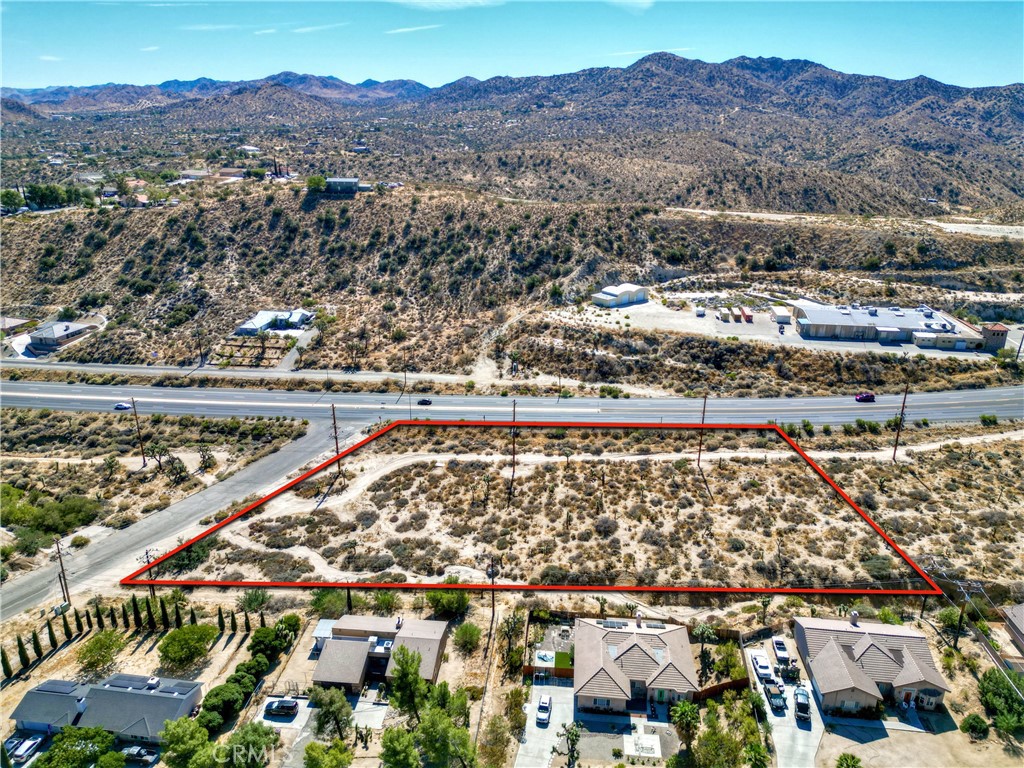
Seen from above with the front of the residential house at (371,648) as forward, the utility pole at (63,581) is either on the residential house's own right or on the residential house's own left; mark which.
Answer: on the residential house's own right

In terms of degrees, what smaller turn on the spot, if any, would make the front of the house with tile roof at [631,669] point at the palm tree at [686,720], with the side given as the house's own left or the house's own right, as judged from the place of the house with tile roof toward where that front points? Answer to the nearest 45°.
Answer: approximately 45° to the house's own left

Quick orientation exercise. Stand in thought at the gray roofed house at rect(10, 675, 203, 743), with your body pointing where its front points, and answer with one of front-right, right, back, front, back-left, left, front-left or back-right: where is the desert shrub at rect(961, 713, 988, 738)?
front-left

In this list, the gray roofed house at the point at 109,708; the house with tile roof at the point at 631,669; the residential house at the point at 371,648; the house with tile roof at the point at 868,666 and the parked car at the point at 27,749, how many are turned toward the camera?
4

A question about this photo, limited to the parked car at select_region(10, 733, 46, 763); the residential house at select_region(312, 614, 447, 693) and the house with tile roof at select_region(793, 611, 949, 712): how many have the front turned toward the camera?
2

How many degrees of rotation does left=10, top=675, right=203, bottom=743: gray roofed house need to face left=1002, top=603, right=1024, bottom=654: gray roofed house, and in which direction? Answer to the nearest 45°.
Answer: approximately 45° to its left

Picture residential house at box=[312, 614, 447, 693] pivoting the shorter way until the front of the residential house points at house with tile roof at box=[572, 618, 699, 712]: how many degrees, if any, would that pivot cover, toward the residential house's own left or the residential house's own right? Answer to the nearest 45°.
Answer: approximately 90° to the residential house's own left

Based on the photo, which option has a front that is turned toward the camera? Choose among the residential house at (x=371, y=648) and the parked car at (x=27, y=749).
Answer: the residential house

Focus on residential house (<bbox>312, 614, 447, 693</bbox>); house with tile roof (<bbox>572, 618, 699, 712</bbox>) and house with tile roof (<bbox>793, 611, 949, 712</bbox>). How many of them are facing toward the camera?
3

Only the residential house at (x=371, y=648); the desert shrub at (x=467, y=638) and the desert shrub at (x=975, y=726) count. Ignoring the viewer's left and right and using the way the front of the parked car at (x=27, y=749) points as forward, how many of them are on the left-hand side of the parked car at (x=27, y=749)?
0

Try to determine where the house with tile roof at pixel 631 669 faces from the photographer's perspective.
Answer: facing the viewer

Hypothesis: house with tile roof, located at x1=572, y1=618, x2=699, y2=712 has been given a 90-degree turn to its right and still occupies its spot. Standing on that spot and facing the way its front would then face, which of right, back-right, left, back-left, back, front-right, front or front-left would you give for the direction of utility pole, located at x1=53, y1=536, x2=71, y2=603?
front

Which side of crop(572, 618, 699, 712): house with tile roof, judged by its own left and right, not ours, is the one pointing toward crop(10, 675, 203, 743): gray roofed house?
right

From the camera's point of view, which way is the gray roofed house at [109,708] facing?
toward the camera

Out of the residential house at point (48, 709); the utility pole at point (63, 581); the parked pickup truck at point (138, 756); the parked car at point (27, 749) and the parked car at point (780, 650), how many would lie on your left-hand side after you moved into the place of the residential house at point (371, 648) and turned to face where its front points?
1

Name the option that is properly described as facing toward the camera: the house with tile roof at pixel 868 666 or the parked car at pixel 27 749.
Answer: the house with tile roof

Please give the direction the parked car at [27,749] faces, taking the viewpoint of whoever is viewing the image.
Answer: facing away from the viewer and to the right of the viewer
